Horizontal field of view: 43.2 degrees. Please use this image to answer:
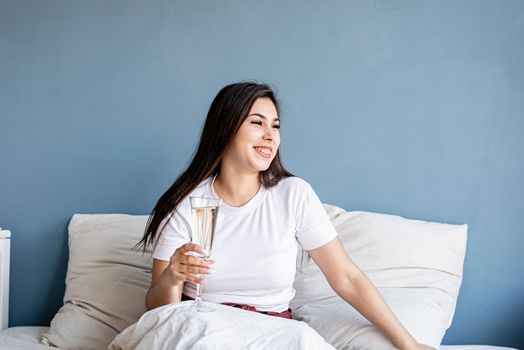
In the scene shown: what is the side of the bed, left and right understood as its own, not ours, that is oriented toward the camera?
front
